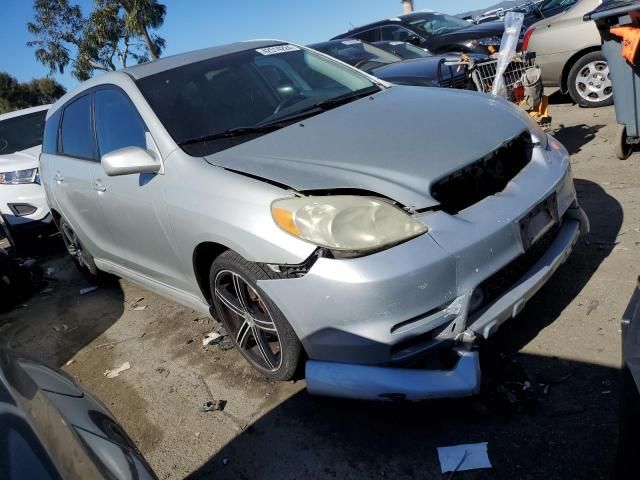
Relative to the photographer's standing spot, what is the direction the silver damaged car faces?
facing the viewer and to the right of the viewer

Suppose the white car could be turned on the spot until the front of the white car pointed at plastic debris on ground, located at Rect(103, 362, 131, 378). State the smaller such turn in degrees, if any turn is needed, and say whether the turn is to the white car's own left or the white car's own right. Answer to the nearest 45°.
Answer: approximately 45° to the white car's own right

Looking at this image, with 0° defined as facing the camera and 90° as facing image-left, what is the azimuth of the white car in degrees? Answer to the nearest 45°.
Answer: approximately 315°

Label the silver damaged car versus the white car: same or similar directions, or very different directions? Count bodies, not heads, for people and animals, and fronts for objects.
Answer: same or similar directions

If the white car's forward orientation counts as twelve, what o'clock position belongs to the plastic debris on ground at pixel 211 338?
The plastic debris on ground is roughly at 1 o'clock from the white car.

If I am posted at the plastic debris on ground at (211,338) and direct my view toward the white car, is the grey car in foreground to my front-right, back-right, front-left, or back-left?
back-left

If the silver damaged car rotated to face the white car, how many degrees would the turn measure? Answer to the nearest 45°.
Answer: approximately 180°

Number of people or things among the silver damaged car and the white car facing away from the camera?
0
